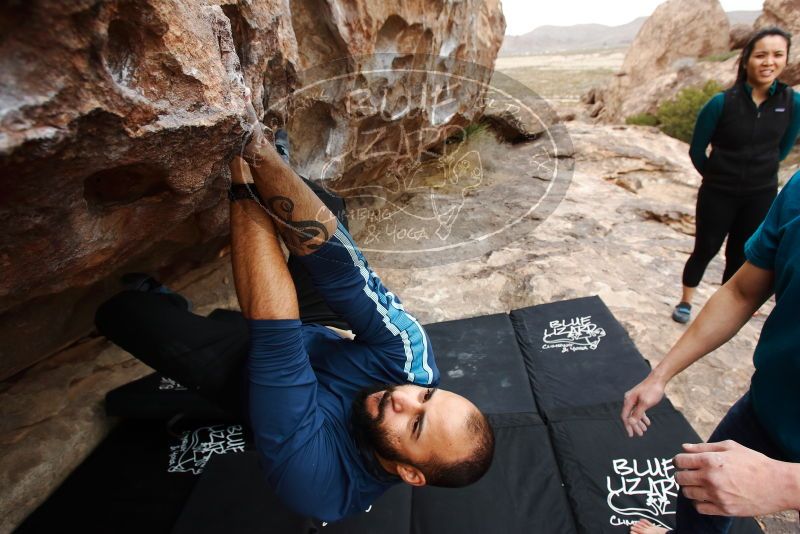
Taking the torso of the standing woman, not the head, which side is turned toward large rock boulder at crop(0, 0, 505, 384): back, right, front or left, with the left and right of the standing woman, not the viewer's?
front

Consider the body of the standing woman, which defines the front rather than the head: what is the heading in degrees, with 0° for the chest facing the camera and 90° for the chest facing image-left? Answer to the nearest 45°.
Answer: approximately 0°

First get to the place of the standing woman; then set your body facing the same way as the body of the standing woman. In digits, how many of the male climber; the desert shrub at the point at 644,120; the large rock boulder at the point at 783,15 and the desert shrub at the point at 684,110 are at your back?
3

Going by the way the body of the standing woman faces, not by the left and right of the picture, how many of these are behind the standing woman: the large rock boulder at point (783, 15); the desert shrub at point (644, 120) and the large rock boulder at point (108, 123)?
2

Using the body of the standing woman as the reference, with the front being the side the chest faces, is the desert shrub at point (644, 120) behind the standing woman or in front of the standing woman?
behind

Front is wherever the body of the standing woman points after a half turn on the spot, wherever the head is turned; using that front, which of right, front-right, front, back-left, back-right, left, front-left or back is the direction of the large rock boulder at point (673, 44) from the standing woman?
front

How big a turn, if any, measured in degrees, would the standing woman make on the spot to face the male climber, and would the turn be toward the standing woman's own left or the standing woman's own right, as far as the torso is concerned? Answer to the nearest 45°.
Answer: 0° — they already face them

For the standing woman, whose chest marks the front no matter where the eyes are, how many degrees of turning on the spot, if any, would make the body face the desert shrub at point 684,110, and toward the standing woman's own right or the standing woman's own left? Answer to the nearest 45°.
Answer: approximately 180°
